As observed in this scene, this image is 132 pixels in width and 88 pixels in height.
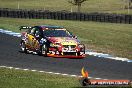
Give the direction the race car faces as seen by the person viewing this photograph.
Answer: facing the viewer and to the right of the viewer
